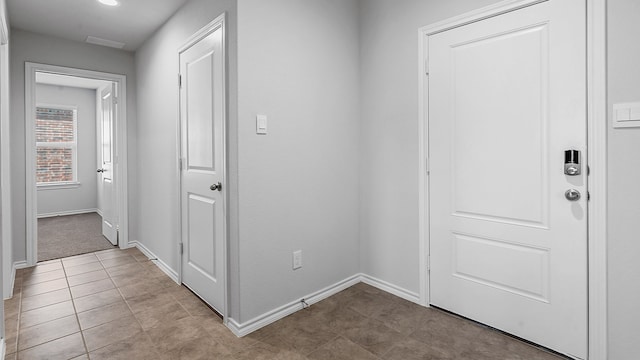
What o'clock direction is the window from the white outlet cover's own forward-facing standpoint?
The window is roughly at 6 o'clock from the white outlet cover.

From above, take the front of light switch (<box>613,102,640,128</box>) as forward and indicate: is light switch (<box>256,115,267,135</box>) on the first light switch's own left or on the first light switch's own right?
on the first light switch's own right

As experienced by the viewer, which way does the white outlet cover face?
facing the viewer and to the right of the viewer

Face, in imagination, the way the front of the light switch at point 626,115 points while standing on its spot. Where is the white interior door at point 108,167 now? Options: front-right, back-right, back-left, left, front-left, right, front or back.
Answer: right

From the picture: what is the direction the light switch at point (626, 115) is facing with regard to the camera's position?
facing the viewer

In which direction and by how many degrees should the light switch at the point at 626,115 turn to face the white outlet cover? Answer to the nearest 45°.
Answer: approximately 90° to its right

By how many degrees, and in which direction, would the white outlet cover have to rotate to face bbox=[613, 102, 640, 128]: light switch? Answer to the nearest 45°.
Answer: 0° — it already faces it

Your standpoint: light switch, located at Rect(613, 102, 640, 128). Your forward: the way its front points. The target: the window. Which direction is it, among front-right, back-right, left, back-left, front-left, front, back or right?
right

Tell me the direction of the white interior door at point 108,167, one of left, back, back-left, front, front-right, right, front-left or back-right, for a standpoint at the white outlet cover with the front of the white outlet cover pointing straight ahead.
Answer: back

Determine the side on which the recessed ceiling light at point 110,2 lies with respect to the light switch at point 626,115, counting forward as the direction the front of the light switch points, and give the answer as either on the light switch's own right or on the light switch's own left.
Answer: on the light switch's own right

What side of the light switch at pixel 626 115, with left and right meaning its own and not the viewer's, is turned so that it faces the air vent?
right
